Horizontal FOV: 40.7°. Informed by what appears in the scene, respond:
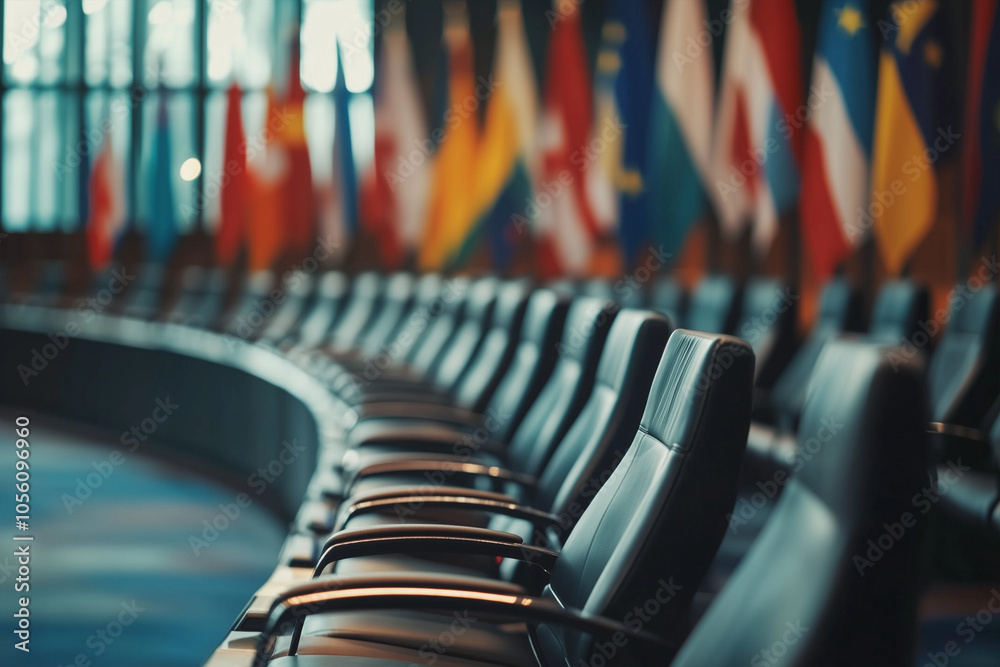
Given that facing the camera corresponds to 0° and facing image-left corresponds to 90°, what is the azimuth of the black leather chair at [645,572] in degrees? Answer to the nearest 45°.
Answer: approximately 90°

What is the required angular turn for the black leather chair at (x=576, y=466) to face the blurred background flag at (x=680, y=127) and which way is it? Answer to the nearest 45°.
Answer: approximately 90° to its right

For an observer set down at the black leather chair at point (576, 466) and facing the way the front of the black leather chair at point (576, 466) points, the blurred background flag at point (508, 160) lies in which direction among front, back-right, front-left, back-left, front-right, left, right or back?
right

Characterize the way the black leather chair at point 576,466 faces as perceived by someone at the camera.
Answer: facing to the left of the viewer

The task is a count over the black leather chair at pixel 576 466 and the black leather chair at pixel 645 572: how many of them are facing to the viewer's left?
2

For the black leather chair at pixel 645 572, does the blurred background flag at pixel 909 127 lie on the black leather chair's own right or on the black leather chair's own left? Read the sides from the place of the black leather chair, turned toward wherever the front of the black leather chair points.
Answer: on the black leather chair's own right

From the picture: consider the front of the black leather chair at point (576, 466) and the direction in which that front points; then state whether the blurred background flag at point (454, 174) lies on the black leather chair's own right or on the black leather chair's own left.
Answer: on the black leather chair's own right

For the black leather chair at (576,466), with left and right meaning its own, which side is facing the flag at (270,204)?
right

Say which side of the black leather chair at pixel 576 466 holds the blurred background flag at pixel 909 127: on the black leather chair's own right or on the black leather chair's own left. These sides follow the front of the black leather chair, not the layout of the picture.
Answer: on the black leather chair's own right

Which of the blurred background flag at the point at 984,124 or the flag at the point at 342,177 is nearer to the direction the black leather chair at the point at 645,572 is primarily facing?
the flag

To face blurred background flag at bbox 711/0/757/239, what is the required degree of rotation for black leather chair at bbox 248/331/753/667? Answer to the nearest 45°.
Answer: approximately 90° to its right

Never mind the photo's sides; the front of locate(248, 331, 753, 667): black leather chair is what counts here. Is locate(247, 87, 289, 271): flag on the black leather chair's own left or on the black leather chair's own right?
on the black leather chair's own right
